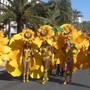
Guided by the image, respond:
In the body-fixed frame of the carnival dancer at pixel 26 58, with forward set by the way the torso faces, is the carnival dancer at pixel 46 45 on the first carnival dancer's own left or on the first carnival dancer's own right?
on the first carnival dancer's own left

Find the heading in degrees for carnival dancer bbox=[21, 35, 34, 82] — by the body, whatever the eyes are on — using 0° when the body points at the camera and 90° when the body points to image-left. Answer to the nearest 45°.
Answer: approximately 0°

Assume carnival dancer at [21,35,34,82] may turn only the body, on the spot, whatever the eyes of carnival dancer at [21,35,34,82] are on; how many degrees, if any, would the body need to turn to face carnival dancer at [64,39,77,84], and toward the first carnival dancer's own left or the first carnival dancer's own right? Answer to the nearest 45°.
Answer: approximately 90° to the first carnival dancer's own left

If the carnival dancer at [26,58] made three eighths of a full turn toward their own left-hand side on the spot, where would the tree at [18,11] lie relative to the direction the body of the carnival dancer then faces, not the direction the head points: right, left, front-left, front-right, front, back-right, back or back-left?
front-left

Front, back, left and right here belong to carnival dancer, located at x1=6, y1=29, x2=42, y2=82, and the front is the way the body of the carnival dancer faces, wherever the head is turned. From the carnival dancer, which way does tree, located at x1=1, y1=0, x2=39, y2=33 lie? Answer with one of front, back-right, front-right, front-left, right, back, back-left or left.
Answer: back

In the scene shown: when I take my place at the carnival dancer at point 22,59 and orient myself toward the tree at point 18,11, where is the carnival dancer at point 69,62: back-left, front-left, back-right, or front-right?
back-right
